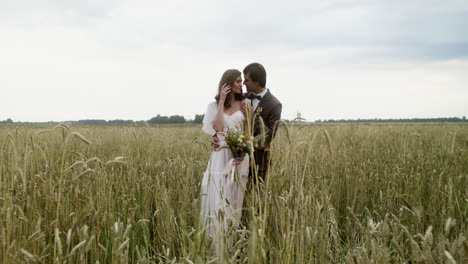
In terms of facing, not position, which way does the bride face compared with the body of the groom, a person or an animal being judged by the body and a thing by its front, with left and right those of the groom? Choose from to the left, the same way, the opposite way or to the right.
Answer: to the left

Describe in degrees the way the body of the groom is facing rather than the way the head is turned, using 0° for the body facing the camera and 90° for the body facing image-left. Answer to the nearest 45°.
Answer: approximately 45°

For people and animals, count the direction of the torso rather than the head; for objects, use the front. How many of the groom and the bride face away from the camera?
0

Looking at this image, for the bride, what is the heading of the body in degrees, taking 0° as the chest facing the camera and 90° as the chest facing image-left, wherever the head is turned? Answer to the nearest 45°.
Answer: approximately 315°
